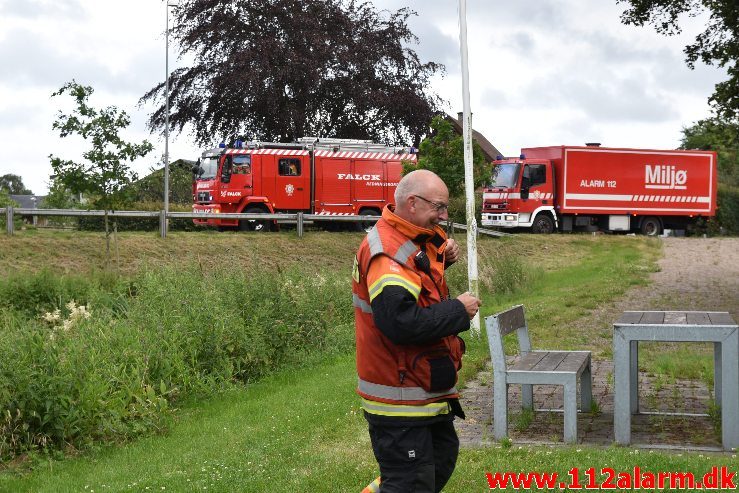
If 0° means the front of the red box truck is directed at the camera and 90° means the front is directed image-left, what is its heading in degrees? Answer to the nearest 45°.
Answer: approximately 45°

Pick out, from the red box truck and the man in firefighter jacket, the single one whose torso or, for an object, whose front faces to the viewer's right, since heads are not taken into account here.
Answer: the man in firefighter jacket

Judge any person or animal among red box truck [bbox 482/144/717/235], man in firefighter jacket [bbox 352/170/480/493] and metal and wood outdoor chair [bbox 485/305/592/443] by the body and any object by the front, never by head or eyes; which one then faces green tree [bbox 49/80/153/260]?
the red box truck

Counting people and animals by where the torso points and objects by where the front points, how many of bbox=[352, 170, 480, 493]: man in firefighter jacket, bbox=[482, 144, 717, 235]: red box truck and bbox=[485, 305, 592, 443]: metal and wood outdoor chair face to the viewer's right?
2

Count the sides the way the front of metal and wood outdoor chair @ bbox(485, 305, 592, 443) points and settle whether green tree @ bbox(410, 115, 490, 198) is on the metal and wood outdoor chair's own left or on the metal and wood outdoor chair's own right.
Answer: on the metal and wood outdoor chair's own left

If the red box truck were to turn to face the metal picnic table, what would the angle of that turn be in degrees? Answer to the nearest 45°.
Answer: approximately 45° to its left

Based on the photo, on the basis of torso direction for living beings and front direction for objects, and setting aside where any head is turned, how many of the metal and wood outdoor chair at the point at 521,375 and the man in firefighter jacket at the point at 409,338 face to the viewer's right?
2

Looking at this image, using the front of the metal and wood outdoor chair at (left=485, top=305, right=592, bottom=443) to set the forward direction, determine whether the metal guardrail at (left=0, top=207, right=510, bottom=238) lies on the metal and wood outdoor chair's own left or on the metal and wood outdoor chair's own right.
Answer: on the metal and wood outdoor chair's own left

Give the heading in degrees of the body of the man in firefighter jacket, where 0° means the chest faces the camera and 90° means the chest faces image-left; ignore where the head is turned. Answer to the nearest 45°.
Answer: approximately 270°

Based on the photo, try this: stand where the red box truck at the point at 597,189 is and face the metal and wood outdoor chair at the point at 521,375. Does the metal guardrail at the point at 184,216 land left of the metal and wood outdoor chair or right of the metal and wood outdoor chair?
right

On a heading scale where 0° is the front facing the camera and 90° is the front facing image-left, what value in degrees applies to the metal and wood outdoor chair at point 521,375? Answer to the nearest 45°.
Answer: approximately 270°
